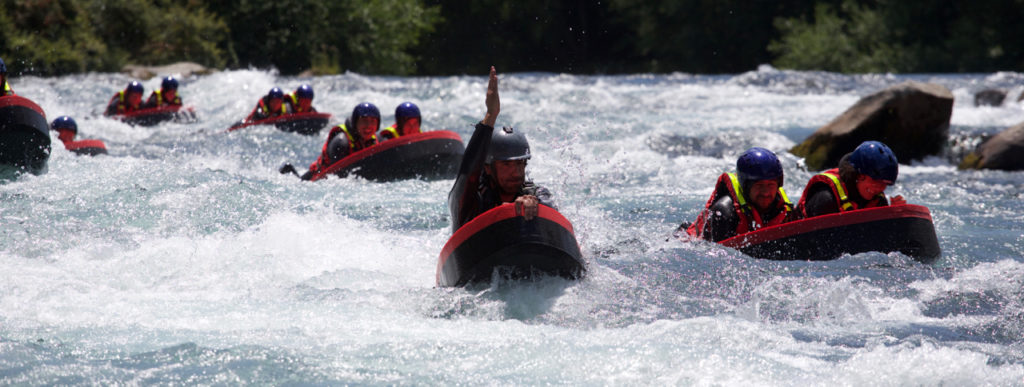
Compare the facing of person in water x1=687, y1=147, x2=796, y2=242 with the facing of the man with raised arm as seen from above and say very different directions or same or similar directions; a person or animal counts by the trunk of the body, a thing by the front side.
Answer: same or similar directions

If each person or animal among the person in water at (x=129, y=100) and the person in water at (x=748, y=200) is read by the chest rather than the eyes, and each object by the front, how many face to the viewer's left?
0

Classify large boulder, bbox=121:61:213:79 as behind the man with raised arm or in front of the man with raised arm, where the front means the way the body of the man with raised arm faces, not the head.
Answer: behind

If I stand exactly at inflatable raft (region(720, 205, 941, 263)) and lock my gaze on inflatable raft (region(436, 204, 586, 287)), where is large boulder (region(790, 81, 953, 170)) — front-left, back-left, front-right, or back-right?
back-right

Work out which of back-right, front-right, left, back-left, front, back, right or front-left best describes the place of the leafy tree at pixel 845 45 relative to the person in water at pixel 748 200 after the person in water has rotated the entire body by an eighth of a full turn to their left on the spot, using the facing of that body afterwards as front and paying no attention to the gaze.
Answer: left

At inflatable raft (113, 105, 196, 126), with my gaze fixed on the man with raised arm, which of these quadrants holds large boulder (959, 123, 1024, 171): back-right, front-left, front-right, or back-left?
front-left

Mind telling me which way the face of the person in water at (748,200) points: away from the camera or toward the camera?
toward the camera

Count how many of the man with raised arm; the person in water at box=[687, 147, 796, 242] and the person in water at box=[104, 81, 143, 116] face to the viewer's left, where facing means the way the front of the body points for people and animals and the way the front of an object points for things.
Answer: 0

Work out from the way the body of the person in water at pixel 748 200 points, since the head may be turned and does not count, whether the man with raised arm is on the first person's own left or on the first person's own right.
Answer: on the first person's own right

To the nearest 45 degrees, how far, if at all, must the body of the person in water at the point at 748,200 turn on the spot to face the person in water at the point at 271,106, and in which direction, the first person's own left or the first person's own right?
approximately 180°
